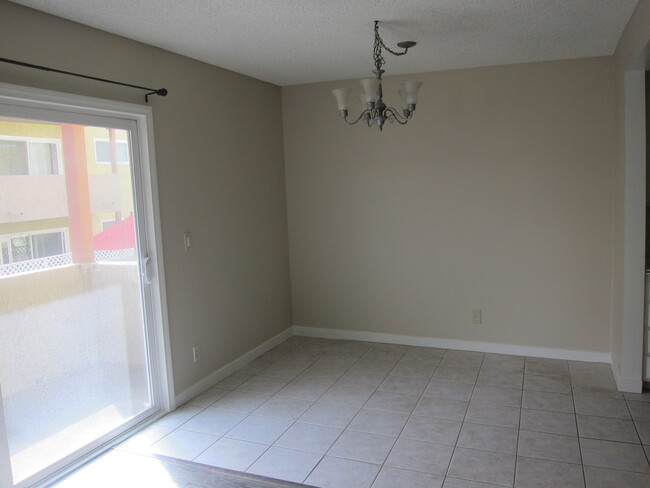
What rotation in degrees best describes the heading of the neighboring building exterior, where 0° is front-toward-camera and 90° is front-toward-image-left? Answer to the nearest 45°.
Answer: approximately 315°
